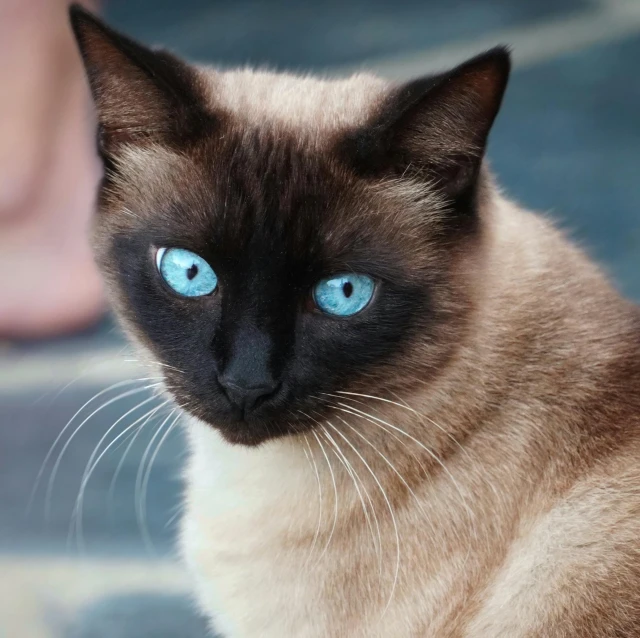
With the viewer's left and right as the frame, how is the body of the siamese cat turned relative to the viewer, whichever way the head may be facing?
facing the viewer and to the left of the viewer
